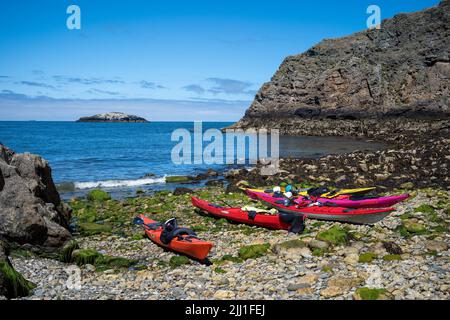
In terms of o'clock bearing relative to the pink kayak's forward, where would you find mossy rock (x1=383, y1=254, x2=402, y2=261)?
The mossy rock is roughly at 3 o'clock from the pink kayak.

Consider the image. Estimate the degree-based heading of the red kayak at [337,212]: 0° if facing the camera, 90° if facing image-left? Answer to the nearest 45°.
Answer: approximately 315°

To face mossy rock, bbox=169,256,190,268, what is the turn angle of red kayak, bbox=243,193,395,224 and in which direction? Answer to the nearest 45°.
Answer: approximately 90° to its right

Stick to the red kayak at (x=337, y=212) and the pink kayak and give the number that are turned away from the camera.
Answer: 0

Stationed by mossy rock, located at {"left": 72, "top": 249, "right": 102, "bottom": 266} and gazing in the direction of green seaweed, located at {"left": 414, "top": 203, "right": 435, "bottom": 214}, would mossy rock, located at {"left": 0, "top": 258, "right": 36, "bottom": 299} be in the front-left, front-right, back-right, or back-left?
back-right

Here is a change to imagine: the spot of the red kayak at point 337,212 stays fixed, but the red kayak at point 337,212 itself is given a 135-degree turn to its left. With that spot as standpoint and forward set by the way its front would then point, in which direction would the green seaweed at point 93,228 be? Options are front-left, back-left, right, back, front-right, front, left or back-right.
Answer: left

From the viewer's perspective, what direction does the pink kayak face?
to the viewer's right

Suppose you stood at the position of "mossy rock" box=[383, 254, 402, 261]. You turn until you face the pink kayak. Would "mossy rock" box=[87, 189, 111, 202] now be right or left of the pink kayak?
left

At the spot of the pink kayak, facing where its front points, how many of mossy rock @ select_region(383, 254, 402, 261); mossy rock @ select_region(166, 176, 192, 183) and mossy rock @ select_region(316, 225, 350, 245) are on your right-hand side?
2
